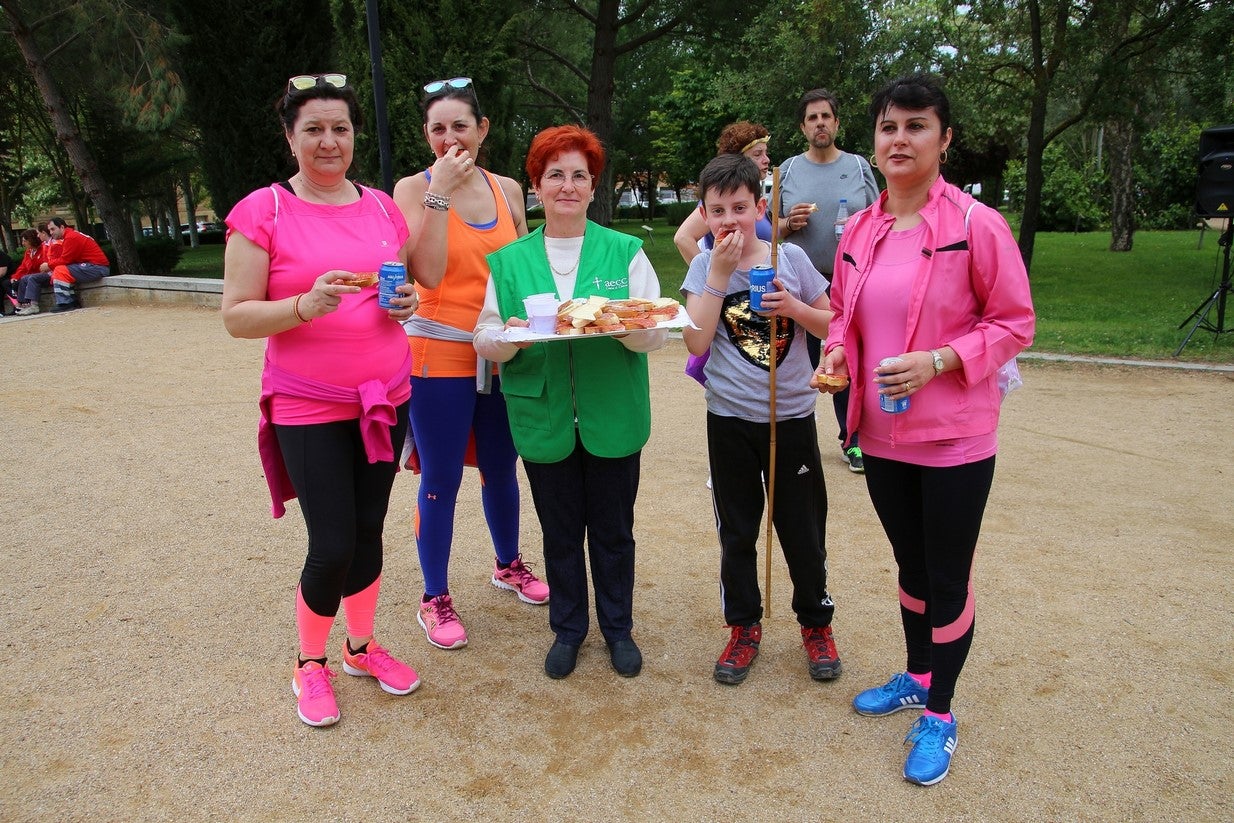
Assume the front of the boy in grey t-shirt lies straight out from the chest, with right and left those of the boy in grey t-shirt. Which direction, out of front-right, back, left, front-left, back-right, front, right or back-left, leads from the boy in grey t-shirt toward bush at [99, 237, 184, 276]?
back-right

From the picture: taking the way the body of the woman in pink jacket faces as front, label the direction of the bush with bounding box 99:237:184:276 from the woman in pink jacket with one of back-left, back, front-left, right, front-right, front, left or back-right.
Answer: right

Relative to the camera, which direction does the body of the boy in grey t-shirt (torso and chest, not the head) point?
toward the camera

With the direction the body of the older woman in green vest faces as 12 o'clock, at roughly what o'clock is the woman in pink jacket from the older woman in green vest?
The woman in pink jacket is roughly at 10 o'clock from the older woman in green vest.

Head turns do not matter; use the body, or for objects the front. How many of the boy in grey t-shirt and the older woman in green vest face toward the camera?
2

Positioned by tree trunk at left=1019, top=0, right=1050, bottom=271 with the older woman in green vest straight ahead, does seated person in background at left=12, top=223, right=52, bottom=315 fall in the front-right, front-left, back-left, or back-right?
front-right

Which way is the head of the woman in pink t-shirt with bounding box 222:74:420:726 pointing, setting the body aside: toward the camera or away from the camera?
toward the camera

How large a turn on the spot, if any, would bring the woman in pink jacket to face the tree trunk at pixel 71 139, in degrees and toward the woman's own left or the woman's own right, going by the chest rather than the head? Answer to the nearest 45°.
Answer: approximately 90° to the woman's own right

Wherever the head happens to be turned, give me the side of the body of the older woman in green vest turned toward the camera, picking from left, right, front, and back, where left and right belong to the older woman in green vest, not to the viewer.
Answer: front

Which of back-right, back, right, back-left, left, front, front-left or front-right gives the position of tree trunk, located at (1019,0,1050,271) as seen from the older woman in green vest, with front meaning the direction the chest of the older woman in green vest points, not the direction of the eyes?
back-left

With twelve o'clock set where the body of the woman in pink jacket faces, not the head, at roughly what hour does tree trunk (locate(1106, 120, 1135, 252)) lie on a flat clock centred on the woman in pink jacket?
The tree trunk is roughly at 5 o'clock from the woman in pink jacket.
